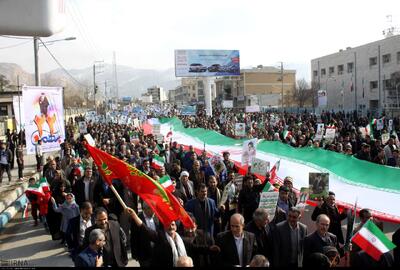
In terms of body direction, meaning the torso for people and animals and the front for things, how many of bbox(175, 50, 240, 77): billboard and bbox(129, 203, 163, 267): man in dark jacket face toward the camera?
2

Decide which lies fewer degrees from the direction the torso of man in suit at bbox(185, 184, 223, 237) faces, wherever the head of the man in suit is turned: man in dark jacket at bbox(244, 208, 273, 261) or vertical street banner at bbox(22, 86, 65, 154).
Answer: the man in dark jacket

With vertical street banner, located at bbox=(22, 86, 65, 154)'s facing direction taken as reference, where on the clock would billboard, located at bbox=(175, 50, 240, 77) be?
The billboard is roughly at 7 o'clock from the vertical street banner.

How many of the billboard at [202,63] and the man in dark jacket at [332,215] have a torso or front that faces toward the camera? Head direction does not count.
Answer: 2

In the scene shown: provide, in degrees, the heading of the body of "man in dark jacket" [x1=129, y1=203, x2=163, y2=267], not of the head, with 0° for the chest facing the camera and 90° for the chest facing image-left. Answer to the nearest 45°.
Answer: approximately 0°

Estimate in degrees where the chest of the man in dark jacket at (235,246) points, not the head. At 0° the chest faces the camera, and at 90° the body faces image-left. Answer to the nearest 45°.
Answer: approximately 0°
